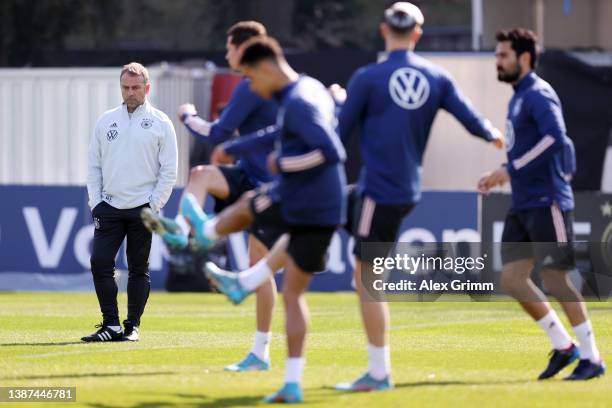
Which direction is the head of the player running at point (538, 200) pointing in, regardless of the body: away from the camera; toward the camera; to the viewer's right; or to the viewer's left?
to the viewer's left

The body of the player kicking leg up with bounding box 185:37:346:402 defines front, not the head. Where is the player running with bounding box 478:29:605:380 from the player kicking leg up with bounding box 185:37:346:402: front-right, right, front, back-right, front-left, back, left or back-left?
back-right

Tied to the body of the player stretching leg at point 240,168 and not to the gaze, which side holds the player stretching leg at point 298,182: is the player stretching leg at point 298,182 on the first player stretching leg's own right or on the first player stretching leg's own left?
on the first player stretching leg's own left

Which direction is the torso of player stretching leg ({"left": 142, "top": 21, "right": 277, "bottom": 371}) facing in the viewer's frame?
to the viewer's left

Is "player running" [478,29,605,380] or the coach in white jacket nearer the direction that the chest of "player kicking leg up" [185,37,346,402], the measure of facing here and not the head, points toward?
the coach in white jacket

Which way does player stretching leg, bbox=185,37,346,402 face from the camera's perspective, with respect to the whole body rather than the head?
to the viewer's left

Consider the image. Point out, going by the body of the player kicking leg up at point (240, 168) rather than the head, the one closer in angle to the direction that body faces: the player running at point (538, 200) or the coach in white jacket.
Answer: the coach in white jacket

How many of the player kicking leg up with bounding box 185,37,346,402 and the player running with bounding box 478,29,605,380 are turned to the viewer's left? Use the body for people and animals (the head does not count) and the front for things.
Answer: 2

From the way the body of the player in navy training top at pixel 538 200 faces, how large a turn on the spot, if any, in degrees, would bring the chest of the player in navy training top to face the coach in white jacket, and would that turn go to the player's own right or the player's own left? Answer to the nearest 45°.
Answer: approximately 45° to the player's own right

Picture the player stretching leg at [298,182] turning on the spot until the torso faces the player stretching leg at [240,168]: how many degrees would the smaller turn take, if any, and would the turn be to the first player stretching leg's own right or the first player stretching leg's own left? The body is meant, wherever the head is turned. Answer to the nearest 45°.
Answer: approximately 90° to the first player stretching leg's own right

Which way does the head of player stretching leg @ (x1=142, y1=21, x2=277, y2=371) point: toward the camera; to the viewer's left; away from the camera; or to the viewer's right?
to the viewer's left

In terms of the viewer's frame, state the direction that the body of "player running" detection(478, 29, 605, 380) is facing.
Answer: to the viewer's left
